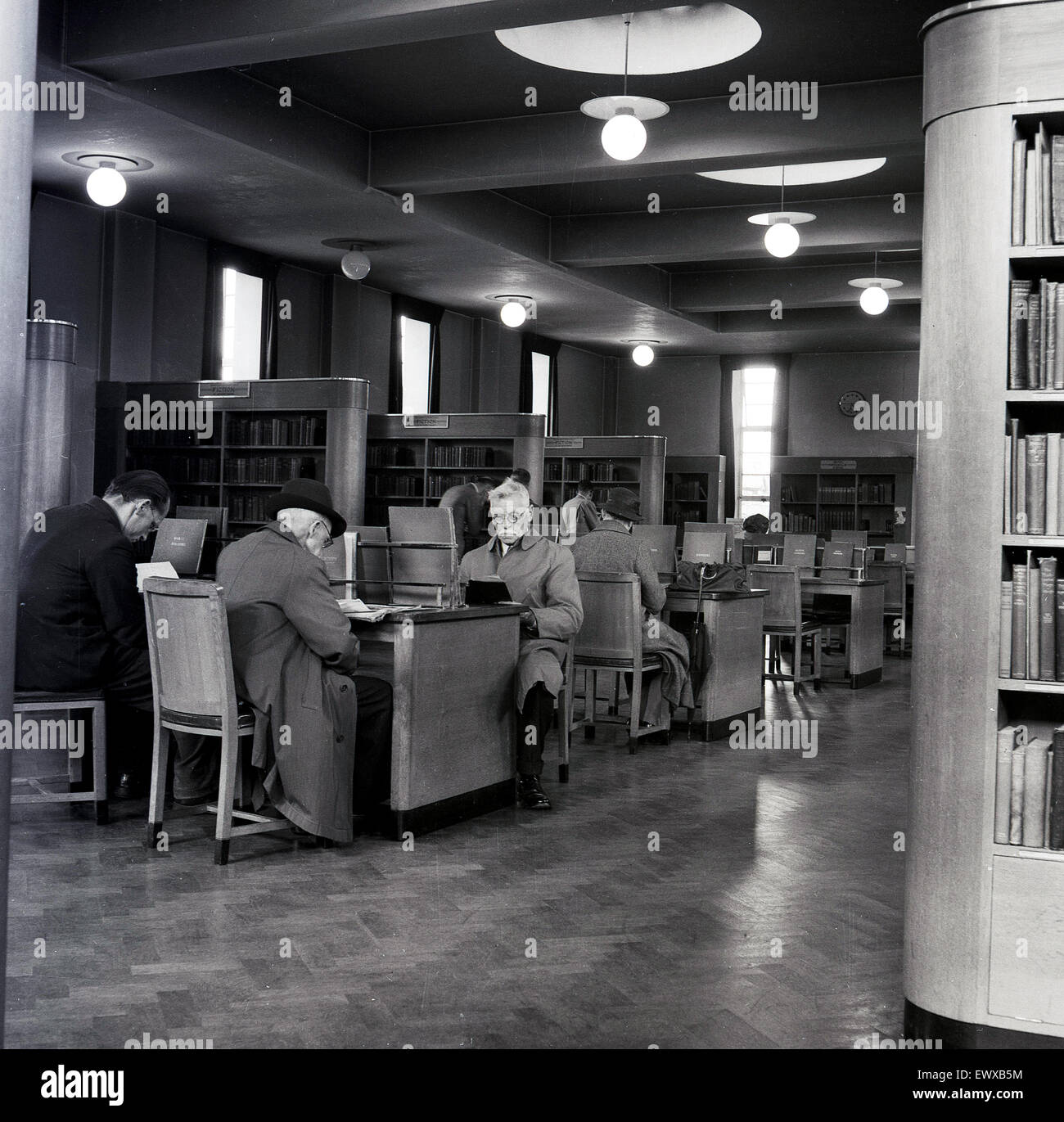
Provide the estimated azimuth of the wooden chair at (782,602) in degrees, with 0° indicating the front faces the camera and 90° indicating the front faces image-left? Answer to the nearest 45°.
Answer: approximately 225°

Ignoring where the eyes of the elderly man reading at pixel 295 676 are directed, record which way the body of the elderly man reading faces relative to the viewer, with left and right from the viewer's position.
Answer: facing away from the viewer and to the right of the viewer

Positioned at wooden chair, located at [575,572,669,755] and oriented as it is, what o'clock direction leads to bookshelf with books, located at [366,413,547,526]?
The bookshelf with books is roughly at 10 o'clock from the wooden chair.

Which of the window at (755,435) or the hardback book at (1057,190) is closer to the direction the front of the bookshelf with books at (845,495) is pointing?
the hardback book

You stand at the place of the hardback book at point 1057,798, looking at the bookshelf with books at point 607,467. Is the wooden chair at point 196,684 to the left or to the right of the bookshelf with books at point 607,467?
left

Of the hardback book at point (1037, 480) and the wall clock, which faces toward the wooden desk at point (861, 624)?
the wall clock

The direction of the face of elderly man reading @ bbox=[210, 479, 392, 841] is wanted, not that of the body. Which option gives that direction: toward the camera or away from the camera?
away from the camera
